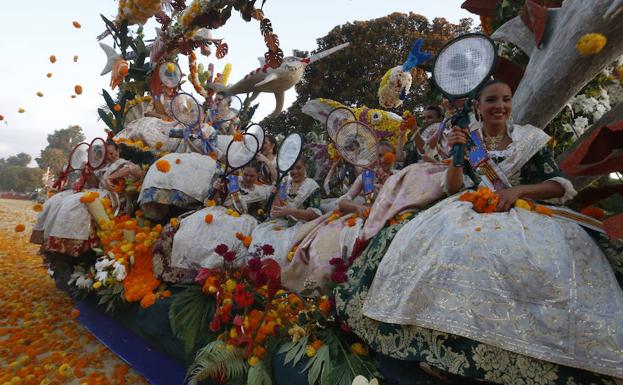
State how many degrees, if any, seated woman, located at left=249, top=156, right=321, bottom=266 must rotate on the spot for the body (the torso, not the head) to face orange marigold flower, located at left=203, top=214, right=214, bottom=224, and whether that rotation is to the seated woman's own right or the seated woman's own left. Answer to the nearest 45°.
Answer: approximately 45° to the seated woman's own right

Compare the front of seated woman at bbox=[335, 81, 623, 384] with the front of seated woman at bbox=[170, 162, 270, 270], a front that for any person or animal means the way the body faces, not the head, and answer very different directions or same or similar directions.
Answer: same or similar directions

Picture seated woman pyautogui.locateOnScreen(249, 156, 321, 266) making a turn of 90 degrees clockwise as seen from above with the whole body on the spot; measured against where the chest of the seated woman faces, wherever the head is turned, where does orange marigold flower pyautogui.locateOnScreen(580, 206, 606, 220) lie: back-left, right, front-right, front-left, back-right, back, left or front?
back

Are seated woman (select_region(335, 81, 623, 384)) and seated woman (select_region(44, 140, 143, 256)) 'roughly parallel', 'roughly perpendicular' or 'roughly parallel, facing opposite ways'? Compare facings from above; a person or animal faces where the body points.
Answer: roughly parallel

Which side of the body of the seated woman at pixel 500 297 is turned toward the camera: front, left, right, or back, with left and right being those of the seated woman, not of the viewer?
front

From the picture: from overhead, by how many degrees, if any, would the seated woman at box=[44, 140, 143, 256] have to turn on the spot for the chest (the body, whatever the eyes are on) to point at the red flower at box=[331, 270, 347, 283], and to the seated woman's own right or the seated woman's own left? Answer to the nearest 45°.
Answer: approximately 45° to the seated woman's own left

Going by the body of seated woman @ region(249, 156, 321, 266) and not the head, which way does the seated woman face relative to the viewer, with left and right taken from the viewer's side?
facing the viewer and to the left of the viewer

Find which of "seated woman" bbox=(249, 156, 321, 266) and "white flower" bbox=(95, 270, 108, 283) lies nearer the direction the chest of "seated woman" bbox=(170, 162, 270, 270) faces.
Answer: the white flower

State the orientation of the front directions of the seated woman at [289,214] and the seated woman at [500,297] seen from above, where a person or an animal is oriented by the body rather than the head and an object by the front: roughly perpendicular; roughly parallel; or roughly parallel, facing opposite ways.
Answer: roughly parallel

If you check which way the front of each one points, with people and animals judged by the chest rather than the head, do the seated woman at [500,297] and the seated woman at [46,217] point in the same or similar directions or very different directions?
same or similar directions

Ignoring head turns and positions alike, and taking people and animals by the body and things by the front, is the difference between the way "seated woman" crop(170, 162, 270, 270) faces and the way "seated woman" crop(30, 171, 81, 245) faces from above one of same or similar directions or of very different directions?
same or similar directions

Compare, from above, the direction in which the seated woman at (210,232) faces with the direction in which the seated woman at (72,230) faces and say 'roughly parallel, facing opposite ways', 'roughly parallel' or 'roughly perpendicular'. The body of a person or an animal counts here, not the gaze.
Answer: roughly parallel

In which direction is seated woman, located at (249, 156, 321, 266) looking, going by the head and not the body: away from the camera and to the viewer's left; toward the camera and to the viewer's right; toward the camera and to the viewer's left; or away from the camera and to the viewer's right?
toward the camera and to the viewer's left

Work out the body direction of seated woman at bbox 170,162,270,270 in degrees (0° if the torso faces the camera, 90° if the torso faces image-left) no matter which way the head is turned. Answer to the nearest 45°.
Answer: approximately 45°

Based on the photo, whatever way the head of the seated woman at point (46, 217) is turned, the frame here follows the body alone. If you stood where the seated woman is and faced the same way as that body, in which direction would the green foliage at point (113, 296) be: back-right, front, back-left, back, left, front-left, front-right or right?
front-left
